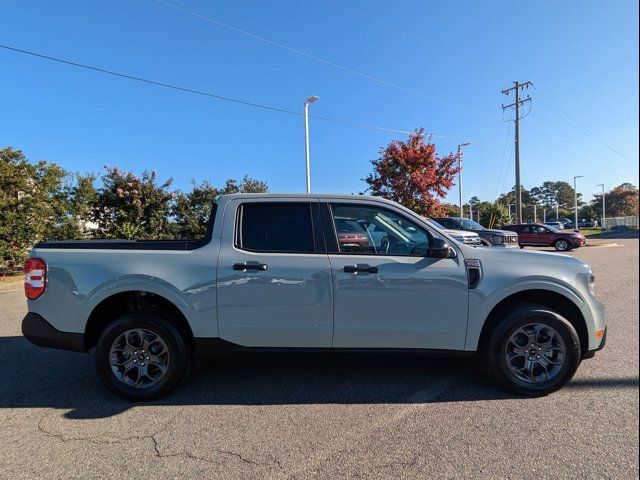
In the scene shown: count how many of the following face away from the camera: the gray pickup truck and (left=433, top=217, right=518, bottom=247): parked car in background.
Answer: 0

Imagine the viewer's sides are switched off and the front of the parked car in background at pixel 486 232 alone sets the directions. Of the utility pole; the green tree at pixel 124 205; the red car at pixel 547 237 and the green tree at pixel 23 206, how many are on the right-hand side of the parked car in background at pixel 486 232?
2

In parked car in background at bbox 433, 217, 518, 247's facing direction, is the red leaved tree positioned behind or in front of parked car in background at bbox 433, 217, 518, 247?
behind

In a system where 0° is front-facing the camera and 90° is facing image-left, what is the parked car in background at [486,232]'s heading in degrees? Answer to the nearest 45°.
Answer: approximately 315°

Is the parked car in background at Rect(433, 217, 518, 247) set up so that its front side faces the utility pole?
no

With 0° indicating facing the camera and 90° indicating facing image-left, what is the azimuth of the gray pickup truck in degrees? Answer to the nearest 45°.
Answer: approximately 270°

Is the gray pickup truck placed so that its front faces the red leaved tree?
no

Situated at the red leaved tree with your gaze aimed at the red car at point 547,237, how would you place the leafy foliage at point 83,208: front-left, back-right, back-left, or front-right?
back-right

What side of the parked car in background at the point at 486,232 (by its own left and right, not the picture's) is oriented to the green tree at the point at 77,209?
right

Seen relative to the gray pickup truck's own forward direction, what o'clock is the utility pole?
The utility pole is roughly at 10 o'clock from the gray pickup truck.

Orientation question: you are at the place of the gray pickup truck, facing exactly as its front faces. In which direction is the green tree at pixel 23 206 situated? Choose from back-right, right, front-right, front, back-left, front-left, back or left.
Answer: back-left

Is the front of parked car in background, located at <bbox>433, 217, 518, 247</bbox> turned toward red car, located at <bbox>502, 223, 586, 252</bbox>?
no

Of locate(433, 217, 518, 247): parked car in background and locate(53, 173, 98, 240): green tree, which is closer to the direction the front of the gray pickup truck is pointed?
the parked car in background

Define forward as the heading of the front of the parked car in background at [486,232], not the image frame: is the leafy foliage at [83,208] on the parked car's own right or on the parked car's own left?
on the parked car's own right
